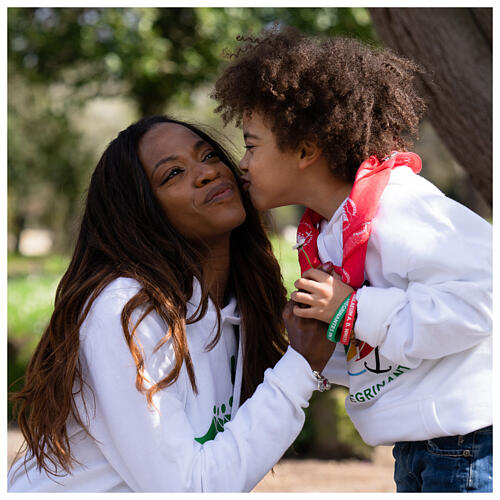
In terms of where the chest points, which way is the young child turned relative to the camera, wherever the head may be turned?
to the viewer's left

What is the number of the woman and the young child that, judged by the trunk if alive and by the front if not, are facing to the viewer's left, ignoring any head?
1

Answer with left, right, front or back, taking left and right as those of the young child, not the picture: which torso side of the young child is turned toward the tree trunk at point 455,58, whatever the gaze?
right

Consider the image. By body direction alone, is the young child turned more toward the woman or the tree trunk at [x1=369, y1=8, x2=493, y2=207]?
the woman

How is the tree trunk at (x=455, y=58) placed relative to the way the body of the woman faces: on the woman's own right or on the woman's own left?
on the woman's own left

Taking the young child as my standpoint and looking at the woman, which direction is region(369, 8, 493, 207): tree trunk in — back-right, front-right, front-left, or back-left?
back-right

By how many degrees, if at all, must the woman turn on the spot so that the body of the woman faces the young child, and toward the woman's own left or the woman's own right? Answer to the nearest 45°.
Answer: approximately 45° to the woman's own left

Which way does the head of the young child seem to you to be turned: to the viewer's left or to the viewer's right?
to the viewer's left

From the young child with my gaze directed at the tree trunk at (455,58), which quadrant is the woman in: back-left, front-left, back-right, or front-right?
back-left

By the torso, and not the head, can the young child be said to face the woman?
yes
